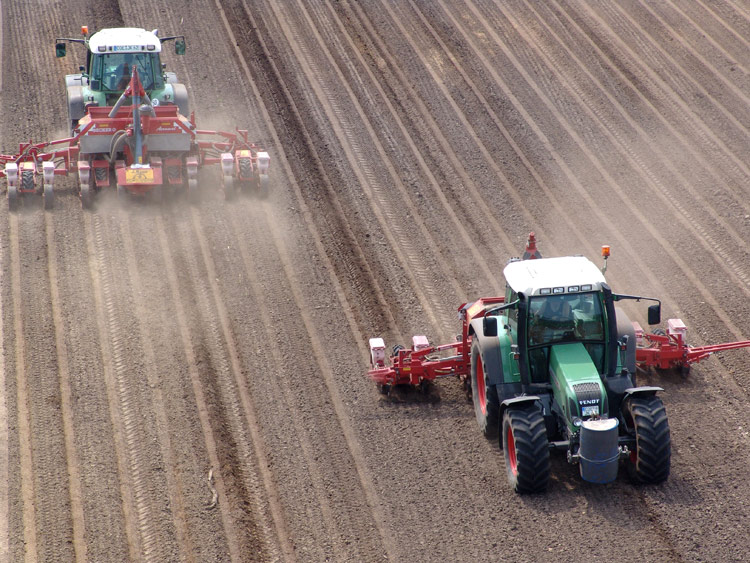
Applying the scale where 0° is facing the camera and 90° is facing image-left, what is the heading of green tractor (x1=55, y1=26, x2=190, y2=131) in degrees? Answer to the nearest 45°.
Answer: approximately 180°

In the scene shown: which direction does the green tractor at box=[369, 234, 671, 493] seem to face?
toward the camera

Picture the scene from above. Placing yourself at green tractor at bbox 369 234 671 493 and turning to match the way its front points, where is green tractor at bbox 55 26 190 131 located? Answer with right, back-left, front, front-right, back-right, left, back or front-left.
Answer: back-right

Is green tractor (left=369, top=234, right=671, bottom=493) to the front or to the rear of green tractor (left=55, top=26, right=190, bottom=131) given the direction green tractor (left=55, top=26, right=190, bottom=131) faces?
to the rear

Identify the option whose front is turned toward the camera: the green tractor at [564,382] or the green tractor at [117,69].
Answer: the green tractor at [564,382]
